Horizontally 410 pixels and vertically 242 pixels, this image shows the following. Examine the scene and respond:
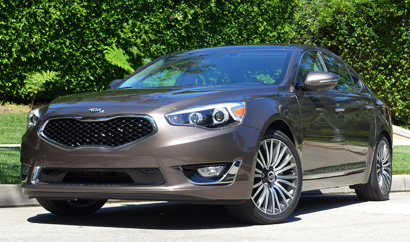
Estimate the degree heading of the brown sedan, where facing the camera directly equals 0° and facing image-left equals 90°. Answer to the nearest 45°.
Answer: approximately 45°
